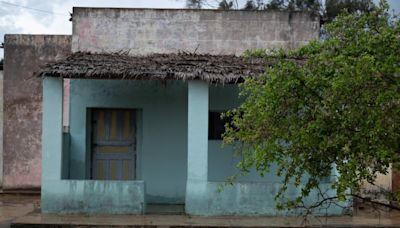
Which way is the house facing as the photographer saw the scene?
facing the viewer

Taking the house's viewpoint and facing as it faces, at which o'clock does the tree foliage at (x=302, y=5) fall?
The tree foliage is roughly at 7 o'clock from the house.

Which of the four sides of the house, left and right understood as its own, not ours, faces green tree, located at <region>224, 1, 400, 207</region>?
front

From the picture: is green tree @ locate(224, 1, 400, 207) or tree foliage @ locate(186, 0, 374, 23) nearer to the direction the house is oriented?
the green tree
